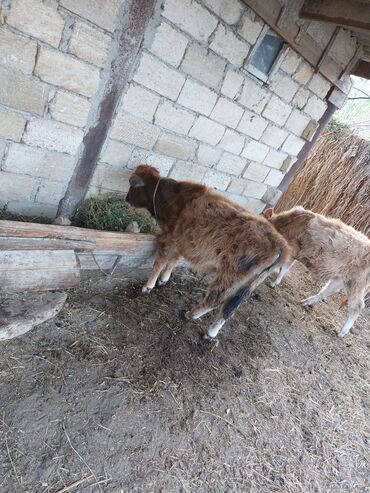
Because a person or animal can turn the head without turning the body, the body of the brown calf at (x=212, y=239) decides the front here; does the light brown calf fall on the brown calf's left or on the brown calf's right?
on the brown calf's right

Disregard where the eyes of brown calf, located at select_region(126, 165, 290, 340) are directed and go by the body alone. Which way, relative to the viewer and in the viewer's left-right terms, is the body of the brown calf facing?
facing away from the viewer and to the left of the viewer

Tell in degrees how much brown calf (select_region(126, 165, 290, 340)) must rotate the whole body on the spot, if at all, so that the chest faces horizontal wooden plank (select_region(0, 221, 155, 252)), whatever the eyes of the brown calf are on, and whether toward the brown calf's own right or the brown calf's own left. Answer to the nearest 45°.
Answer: approximately 45° to the brown calf's own left

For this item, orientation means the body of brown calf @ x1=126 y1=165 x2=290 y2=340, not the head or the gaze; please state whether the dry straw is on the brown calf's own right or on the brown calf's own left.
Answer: on the brown calf's own right

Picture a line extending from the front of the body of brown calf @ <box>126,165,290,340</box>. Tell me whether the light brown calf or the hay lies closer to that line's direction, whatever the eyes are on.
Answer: the hay

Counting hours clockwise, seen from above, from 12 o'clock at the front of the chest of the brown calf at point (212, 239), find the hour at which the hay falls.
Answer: The hay is roughly at 11 o'clock from the brown calf.

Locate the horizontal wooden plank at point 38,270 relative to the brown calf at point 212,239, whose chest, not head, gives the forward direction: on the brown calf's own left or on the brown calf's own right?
on the brown calf's own left
